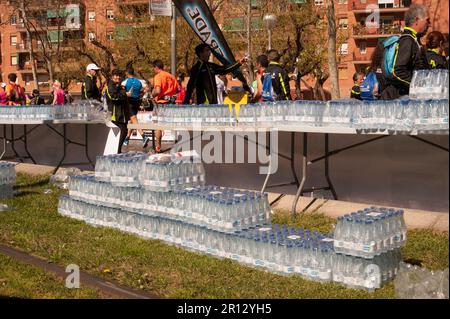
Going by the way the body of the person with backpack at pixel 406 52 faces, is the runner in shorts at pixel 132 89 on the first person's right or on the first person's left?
on the first person's left

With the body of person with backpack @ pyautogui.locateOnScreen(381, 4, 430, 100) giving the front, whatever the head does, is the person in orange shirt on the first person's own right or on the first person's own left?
on the first person's own left
